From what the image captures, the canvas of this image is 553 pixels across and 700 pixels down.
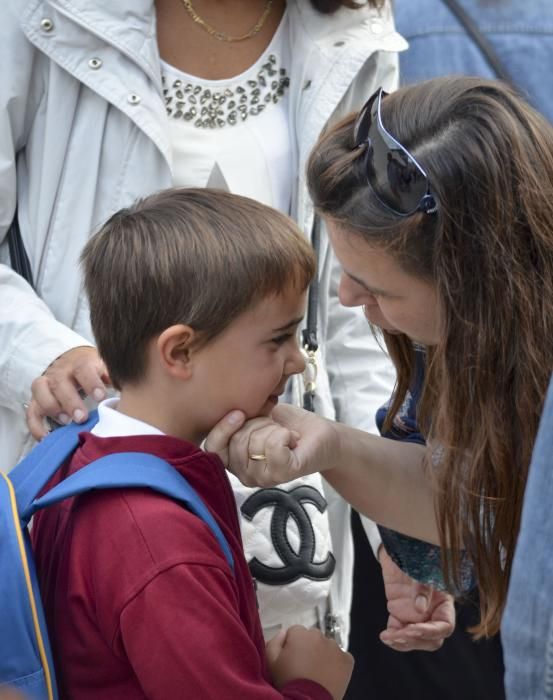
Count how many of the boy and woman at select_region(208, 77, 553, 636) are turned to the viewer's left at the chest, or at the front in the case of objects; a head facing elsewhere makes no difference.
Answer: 1

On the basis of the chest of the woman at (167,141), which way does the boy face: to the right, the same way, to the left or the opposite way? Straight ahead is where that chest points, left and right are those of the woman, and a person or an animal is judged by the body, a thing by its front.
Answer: to the left

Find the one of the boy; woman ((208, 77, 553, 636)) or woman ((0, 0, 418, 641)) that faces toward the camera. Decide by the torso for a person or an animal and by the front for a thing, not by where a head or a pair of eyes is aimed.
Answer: woman ((0, 0, 418, 641))

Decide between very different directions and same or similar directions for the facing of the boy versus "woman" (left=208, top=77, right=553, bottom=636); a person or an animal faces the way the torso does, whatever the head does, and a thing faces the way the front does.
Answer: very different directions

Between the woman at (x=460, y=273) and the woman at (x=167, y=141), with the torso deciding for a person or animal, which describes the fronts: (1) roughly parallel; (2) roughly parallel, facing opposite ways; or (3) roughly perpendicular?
roughly perpendicular

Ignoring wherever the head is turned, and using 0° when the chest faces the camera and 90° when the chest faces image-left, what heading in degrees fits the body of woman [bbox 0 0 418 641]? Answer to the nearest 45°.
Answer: approximately 0°

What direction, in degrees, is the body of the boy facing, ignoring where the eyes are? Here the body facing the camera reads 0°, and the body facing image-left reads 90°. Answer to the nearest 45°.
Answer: approximately 270°

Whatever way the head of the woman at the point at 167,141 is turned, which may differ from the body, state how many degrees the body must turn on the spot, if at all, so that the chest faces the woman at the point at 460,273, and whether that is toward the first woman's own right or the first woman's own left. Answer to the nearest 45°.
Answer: approximately 45° to the first woman's own left

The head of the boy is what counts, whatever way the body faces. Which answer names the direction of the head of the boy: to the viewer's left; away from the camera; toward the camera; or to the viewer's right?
to the viewer's right

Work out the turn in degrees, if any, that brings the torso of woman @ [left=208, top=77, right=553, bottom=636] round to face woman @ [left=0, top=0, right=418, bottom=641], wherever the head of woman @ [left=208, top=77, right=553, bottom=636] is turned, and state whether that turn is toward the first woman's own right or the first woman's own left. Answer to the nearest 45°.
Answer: approximately 45° to the first woman's own right

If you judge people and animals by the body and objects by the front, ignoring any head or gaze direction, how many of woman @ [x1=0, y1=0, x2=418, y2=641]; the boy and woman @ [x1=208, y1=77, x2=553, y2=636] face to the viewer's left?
1

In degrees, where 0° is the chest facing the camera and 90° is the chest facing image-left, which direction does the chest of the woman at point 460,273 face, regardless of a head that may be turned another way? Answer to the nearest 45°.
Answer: approximately 90°

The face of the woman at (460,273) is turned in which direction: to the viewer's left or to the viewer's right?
to the viewer's left
